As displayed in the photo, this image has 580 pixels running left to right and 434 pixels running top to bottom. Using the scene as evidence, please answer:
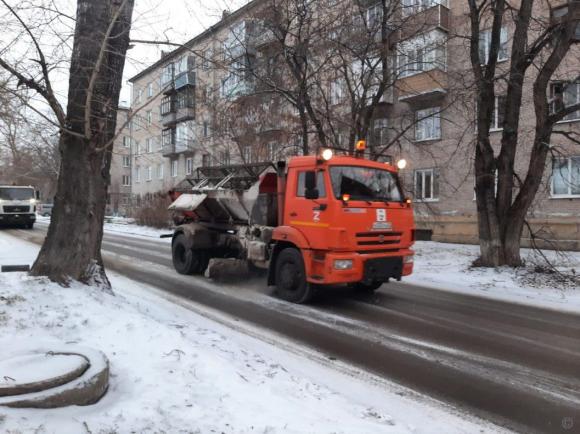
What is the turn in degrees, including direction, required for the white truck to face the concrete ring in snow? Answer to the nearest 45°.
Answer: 0° — it already faces it

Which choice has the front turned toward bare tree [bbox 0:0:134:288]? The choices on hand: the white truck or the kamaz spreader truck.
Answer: the white truck

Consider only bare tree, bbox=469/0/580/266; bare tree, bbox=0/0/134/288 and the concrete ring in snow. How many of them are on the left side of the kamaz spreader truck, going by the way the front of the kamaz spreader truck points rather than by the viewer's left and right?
1

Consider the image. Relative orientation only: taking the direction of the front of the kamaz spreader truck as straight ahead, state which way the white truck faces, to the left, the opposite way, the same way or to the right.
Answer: the same way

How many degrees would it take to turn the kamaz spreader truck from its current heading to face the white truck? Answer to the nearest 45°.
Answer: approximately 180°

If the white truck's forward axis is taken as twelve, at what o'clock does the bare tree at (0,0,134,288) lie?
The bare tree is roughly at 12 o'clock from the white truck.

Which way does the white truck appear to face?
toward the camera

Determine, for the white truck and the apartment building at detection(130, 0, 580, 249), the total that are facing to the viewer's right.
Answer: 0

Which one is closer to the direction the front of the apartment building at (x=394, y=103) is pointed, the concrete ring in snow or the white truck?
the concrete ring in snow

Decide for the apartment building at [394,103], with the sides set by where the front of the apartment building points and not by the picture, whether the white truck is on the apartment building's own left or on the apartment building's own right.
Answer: on the apartment building's own right

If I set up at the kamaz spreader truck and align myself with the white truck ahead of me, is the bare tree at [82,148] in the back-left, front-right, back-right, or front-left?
front-left

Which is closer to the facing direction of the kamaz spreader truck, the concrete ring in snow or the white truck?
the concrete ring in snow

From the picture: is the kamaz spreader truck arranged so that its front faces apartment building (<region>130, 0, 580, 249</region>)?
no

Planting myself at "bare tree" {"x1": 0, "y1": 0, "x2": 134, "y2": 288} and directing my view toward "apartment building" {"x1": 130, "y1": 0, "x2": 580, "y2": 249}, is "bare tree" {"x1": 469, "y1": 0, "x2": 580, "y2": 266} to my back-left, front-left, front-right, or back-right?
front-right

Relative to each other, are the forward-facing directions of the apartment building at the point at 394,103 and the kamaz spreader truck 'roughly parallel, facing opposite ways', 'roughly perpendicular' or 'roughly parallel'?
roughly perpendicular

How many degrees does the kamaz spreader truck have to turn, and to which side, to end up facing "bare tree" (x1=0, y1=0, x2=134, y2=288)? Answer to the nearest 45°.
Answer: approximately 90° to its right

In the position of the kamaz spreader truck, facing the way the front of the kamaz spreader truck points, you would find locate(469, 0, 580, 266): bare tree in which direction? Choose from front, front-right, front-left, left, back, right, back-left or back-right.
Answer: left

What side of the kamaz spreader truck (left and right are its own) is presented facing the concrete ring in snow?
right
